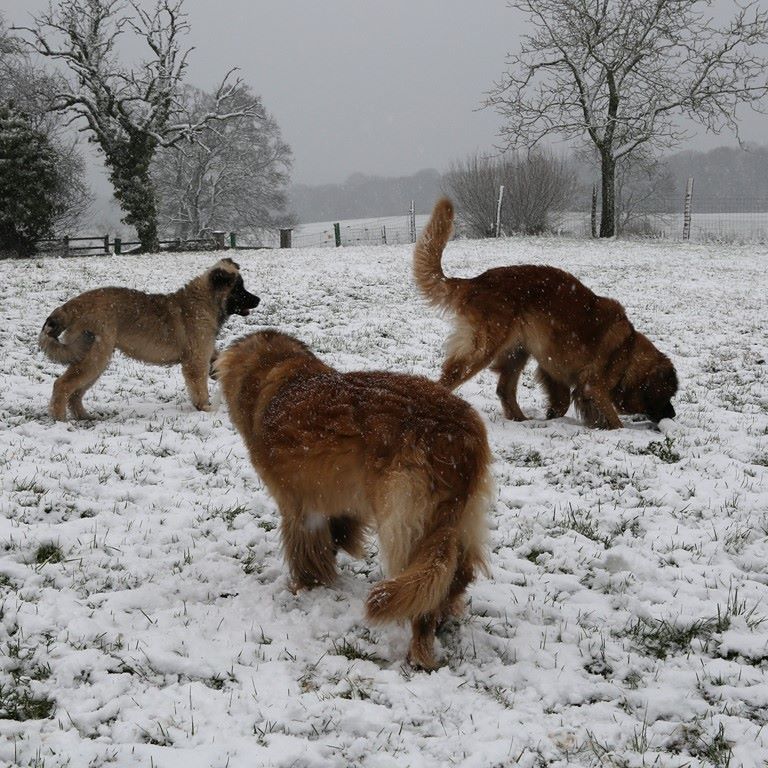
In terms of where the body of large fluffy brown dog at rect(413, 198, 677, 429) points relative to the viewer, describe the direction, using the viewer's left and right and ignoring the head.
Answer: facing to the right of the viewer

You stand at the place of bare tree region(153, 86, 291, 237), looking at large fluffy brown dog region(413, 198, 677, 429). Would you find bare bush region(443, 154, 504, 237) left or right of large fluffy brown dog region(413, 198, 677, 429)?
left

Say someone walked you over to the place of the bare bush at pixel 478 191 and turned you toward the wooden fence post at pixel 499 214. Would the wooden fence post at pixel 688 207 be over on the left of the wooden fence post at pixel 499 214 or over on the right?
left

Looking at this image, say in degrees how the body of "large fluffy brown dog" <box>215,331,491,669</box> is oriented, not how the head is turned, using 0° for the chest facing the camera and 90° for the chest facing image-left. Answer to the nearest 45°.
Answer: approximately 135°

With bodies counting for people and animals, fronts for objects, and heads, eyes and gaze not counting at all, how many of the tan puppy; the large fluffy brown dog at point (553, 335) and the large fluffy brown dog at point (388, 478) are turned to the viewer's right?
2

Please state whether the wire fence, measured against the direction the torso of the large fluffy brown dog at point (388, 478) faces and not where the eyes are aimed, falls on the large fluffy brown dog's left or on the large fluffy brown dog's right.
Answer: on the large fluffy brown dog's right

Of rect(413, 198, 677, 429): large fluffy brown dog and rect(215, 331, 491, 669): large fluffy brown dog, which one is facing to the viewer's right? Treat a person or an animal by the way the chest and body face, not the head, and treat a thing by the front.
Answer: rect(413, 198, 677, 429): large fluffy brown dog

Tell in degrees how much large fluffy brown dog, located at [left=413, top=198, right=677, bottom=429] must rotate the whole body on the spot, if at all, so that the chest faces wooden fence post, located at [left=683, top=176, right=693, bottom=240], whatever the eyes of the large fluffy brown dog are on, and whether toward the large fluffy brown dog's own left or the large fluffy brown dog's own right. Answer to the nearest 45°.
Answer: approximately 90° to the large fluffy brown dog's own left

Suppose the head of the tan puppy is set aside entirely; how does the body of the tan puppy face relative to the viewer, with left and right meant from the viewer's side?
facing to the right of the viewer

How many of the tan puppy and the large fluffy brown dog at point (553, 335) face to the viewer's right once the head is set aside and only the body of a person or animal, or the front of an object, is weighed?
2

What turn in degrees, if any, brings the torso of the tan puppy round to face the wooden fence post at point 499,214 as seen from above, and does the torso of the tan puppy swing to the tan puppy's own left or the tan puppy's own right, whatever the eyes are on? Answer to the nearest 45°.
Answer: approximately 45° to the tan puppy's own left

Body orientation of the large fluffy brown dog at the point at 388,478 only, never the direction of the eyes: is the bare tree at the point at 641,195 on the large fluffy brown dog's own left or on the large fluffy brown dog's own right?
on the large fluffy brown dog's own right

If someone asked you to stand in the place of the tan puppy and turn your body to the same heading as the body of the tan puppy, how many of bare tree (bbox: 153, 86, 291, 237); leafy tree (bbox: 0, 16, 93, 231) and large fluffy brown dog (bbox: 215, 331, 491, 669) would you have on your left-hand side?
2
